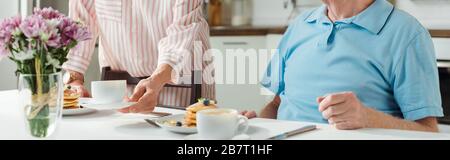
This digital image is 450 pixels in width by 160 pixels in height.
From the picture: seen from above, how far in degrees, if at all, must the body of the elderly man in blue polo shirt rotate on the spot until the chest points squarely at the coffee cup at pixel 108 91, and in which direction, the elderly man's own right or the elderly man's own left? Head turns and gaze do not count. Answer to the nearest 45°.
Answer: approximately 45° to the elderly man's own right

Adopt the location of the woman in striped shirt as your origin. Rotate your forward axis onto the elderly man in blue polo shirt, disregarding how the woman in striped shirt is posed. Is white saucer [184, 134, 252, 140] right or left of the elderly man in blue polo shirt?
right

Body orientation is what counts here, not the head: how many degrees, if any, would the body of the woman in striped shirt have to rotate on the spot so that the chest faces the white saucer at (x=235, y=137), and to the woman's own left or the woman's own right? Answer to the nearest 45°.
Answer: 0° — they already face it

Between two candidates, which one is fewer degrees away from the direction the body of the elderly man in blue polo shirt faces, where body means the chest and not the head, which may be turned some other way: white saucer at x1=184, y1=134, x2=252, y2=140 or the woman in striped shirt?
the white saucer

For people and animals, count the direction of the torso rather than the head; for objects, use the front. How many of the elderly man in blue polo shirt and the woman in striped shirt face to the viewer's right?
0

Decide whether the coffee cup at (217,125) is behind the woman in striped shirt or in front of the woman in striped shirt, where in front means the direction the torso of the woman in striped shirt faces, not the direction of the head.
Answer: in front

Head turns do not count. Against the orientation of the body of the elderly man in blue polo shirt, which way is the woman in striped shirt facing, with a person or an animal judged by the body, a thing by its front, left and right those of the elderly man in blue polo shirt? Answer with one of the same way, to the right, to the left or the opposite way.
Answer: the same way

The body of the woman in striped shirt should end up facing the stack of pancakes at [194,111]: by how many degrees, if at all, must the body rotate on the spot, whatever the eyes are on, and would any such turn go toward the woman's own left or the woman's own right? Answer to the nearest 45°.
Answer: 0° — they already face it

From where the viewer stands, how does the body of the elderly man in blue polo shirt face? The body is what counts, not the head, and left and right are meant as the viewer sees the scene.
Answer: facing the viewer and to the left of the viewer

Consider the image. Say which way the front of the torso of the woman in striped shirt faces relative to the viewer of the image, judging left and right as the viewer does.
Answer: facing the viewer

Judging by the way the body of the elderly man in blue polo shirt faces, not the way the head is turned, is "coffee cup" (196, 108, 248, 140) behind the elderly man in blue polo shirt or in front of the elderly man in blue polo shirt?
in front

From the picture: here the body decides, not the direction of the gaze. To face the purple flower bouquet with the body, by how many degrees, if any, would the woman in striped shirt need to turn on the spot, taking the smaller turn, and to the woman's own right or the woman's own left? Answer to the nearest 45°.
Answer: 0° — they already face it

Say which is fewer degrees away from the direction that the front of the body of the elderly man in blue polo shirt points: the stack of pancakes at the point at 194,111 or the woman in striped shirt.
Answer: the stack of pancakes

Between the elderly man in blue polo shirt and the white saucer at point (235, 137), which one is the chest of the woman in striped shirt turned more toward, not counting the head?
the white saucer
